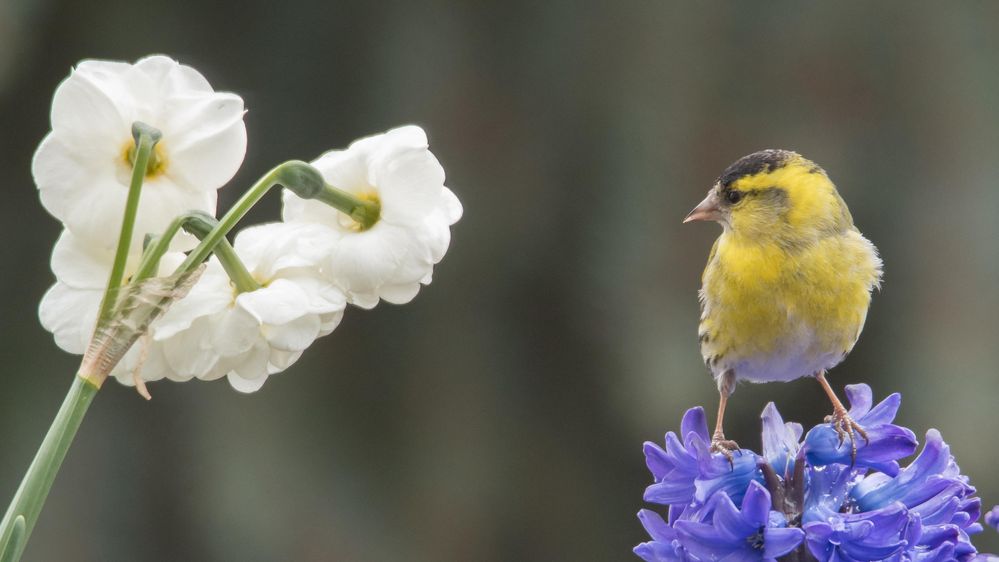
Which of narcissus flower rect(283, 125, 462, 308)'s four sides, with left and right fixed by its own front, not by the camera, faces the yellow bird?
front
